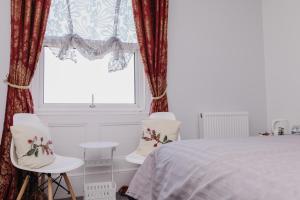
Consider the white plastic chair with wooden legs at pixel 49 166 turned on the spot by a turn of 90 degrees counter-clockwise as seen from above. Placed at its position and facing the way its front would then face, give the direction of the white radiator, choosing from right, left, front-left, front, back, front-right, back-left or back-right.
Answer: front-right

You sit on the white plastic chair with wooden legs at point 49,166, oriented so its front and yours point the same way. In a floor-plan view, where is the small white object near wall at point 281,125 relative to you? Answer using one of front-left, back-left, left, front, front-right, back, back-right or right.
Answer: front-left

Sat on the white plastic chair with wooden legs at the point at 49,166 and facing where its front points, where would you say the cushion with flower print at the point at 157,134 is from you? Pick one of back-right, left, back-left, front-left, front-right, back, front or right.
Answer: front-left

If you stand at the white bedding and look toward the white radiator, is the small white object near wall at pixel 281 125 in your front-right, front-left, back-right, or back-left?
front-right

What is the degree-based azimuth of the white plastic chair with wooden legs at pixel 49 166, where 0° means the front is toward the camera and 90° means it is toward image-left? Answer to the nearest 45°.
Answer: approximately 315°
